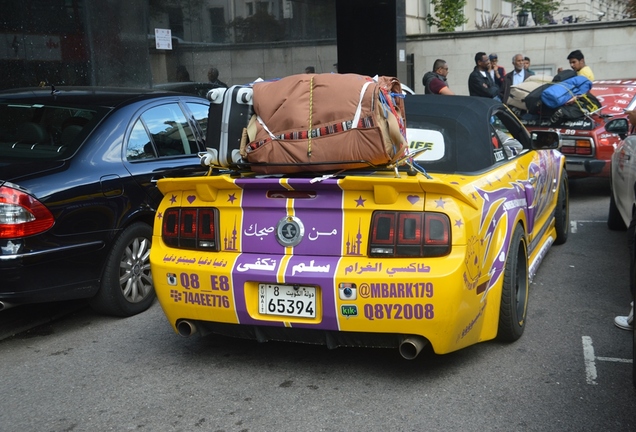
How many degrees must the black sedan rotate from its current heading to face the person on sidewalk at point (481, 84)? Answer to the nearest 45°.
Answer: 0° — it already faces them

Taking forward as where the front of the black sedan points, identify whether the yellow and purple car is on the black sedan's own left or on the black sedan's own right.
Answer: on the black sedan's own right

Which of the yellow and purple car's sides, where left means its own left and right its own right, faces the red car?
front

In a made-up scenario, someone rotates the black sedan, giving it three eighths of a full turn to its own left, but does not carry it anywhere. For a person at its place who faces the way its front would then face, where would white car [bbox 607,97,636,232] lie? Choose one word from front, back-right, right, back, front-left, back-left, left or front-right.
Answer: back

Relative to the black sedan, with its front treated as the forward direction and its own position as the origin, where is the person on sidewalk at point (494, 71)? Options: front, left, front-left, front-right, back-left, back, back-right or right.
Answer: front

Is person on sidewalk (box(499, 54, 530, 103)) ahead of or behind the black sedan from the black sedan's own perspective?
ahead

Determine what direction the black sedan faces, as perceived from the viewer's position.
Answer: facing away from the viewer and to the right of the viewer

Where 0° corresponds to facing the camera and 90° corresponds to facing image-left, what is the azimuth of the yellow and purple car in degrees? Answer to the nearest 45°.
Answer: approximately 225°

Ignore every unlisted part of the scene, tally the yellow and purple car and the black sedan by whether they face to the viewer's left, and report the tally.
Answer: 0

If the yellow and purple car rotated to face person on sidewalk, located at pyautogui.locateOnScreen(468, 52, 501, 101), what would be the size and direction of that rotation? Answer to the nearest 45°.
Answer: approximately 45° to its left

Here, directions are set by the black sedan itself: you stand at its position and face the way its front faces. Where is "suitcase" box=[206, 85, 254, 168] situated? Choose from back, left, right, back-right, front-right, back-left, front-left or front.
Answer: right
